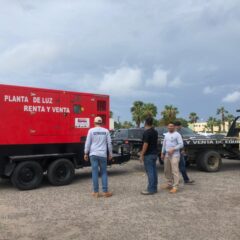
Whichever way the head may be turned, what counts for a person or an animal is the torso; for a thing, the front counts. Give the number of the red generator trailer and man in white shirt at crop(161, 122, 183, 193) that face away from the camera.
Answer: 0

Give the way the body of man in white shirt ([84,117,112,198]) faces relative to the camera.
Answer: away from the camera

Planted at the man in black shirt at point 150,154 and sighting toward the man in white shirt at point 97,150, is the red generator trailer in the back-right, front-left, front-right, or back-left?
front-right

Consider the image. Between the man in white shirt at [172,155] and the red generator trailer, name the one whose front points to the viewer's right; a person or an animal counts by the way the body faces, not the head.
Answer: the red generator trailer

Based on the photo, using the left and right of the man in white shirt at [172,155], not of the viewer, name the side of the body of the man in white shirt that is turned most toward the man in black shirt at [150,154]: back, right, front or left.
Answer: front

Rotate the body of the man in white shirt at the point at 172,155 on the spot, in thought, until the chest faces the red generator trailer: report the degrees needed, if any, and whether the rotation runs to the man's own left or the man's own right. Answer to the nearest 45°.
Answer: approximately 45° to the man's own right

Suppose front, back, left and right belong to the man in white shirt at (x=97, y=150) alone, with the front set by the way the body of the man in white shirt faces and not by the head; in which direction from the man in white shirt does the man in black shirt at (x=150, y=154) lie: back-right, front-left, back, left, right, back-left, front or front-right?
right

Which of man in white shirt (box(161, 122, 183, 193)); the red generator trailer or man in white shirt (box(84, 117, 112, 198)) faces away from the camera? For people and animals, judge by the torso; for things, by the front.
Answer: man in white shirt (box(84, 117, 112, 198))

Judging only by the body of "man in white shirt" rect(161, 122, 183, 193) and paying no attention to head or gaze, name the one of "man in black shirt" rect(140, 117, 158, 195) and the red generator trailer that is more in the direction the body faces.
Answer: the man in black shirt

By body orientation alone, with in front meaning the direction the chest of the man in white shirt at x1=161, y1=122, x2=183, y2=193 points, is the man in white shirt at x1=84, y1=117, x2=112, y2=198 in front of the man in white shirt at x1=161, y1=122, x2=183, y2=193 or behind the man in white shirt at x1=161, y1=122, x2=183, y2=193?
in front

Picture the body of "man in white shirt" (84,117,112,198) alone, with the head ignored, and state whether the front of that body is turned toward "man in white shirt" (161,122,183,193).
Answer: no

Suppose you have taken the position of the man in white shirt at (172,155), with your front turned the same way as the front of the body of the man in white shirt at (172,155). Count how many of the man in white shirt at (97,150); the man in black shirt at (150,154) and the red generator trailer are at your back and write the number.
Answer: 0

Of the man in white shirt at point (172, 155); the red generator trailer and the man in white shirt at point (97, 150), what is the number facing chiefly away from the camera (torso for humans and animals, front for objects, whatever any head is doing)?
1

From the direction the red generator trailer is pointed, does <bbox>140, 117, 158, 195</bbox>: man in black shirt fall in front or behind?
in front

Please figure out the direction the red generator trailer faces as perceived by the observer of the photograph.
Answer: facing to the right of the viewer
